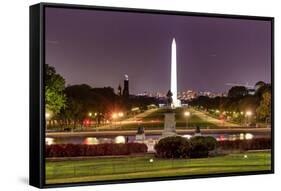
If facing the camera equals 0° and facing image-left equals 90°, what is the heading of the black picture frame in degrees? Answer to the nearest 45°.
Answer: approximately 315°
